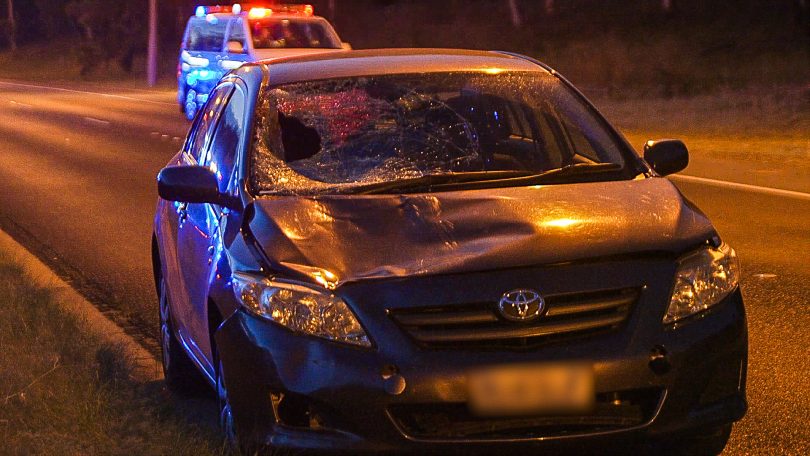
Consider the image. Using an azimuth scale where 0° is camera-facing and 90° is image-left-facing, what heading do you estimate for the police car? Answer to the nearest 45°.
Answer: approximately 315°
